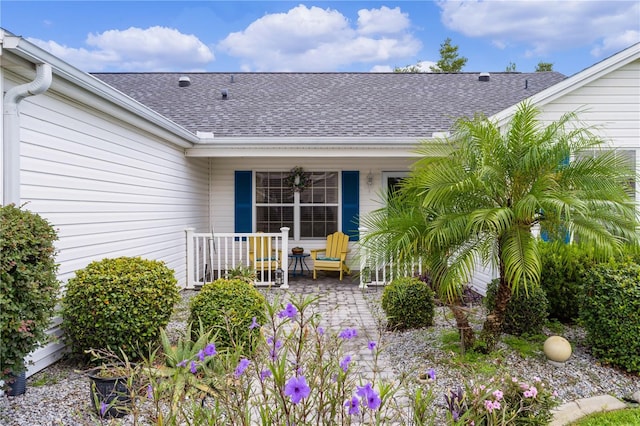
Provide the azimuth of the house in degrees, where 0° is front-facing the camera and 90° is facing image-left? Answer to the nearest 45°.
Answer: approximately 0°

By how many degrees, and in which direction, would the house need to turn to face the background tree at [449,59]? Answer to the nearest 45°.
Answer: approximately 135° to its left

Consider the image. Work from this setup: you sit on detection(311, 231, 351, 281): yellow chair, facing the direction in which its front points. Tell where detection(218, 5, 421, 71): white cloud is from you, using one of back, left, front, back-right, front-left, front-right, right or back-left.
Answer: back-right

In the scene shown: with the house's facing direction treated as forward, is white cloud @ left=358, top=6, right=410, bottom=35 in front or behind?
behind

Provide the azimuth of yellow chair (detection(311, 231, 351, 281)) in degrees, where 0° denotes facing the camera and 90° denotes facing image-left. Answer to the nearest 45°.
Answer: approximately 45°

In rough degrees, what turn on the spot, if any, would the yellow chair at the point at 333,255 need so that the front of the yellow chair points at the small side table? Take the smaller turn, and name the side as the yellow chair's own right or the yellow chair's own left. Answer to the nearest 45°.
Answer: approximately 90° to the yellow chair's own right

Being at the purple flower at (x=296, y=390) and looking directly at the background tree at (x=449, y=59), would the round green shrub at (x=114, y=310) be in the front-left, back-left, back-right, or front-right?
front-left

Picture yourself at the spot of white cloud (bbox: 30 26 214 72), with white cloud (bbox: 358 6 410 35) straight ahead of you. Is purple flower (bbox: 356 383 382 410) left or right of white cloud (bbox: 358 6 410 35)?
right

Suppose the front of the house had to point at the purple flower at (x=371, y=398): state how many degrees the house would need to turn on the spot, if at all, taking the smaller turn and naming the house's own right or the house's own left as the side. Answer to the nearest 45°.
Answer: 0° — it already faces it

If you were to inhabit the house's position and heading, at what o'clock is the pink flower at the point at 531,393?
The pink flower is roughly at 11 o'clock from the house.

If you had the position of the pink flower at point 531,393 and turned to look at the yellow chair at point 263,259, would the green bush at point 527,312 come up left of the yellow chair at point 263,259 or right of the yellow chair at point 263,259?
right

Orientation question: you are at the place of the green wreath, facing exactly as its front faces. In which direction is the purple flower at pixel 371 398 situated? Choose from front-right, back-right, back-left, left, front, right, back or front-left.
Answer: front

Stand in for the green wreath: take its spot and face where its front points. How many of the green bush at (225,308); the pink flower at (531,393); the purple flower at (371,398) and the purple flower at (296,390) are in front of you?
4

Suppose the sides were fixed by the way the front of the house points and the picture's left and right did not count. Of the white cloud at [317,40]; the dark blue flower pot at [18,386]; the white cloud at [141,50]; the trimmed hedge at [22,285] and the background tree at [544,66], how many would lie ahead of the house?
2

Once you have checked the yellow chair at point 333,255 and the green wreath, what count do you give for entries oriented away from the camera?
0

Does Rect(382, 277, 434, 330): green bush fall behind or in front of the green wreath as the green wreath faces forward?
in front

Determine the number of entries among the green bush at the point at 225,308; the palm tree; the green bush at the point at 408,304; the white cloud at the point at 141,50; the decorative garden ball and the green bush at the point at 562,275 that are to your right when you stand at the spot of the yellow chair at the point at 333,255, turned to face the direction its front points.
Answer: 1

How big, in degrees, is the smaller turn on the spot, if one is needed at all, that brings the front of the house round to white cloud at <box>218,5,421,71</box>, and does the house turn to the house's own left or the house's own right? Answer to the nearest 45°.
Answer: approximately 180°

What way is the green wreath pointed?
toward the camera
